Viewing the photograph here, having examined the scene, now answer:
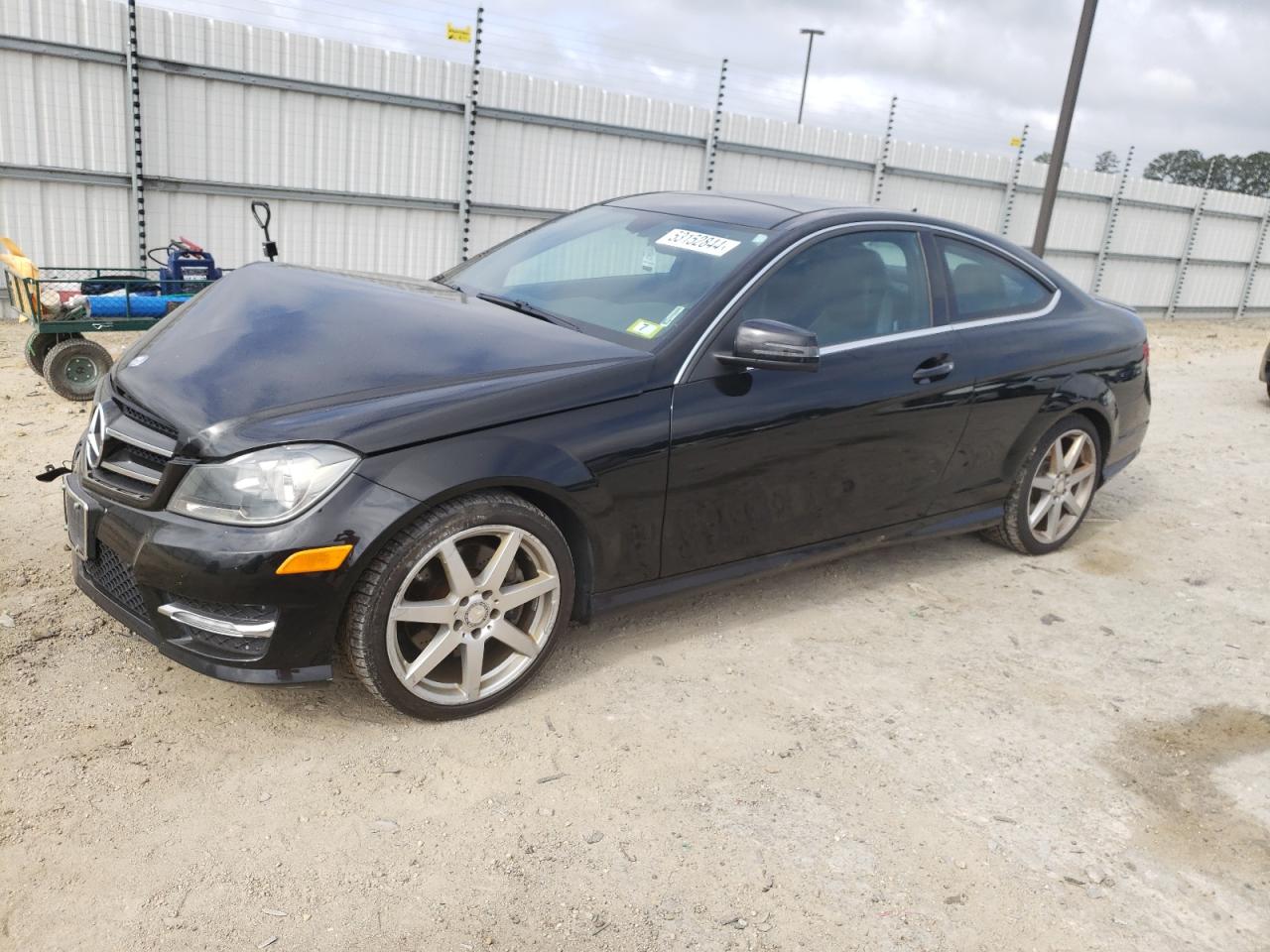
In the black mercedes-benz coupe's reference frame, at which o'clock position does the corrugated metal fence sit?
The corrugated metal fence is roughly at 4 o'clock from the black mercedes-benz coupe.

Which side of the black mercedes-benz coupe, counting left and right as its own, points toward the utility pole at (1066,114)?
back

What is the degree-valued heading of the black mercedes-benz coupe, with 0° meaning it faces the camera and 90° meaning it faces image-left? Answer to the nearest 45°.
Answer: approximately 45°

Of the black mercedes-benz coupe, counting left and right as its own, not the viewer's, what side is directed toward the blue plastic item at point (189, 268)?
right

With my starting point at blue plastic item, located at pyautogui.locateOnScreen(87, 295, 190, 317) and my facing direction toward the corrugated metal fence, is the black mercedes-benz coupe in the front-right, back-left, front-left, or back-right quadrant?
back-right

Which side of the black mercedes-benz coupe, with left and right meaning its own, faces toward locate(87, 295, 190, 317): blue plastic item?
right
